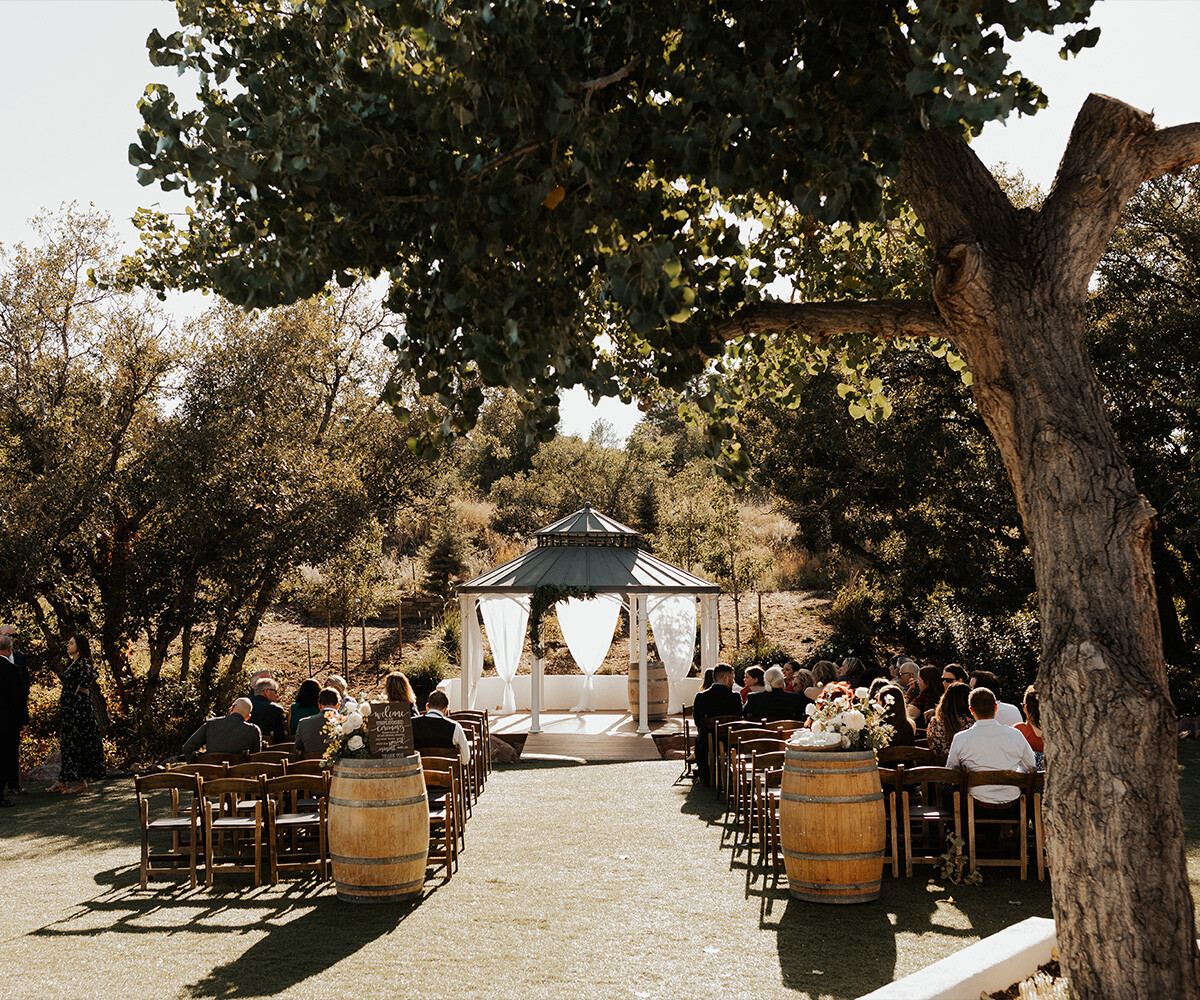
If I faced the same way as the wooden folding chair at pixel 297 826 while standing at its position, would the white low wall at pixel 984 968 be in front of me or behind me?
behind

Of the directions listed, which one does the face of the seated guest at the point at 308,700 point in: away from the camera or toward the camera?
away from the camera

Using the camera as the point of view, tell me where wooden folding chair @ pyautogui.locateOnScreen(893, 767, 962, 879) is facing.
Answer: facing away from the viewer

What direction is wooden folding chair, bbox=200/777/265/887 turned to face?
away from the camera

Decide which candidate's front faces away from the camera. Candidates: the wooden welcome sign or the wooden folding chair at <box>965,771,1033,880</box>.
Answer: the wooden folding chair

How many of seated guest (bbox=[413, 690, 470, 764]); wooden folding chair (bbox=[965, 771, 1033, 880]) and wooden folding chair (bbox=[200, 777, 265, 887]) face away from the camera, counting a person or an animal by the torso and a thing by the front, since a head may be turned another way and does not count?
3

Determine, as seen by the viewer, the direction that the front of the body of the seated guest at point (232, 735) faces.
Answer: away from the camera

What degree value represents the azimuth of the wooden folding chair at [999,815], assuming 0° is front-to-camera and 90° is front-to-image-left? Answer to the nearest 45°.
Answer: approximately 180°

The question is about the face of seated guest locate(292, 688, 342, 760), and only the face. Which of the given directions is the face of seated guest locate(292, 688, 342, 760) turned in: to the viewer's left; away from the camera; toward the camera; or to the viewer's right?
away from the camera

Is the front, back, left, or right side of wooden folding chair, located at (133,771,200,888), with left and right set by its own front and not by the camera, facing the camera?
back

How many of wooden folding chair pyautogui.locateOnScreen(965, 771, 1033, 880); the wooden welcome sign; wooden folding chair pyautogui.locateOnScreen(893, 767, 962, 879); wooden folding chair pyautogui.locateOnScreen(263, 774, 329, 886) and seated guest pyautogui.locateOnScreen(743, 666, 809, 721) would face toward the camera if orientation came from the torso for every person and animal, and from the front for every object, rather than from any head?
1

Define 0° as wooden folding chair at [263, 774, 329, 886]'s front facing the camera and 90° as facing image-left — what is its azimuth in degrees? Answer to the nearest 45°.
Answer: approximately 180°

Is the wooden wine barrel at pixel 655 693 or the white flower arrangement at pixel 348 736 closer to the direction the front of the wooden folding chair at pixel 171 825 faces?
the wooden wine barrel
